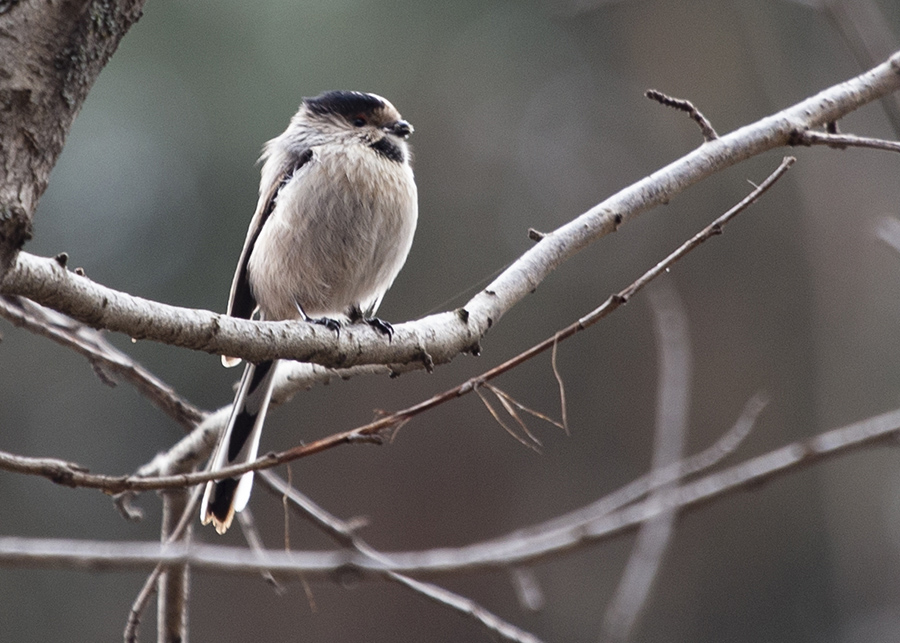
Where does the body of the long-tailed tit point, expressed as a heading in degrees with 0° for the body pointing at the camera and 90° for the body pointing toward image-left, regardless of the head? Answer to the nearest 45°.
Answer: approximately 315°

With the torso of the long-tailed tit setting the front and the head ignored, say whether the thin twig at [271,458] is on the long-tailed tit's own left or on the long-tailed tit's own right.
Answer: on the long-tailed tit's own right

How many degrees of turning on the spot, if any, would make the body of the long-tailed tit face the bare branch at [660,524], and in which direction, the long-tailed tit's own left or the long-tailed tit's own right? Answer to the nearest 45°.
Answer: approximately 90° to the long-tailed tit's own left

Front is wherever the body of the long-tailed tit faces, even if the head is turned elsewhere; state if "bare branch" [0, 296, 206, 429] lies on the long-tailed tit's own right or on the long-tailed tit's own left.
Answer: on the long-tailed tit's own right

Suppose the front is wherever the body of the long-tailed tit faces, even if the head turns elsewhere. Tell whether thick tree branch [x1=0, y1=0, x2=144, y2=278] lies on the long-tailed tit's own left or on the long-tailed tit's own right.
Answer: on the long-tailed tit's own right
